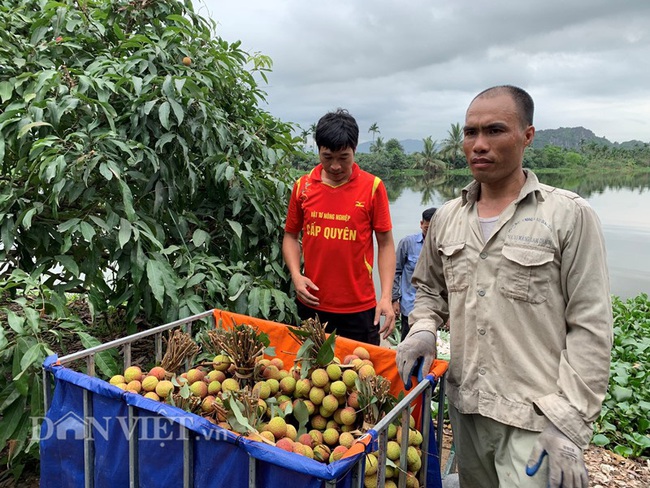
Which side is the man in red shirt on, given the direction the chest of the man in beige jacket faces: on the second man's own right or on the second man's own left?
on the second man's own right

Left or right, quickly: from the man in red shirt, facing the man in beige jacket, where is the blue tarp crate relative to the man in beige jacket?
right

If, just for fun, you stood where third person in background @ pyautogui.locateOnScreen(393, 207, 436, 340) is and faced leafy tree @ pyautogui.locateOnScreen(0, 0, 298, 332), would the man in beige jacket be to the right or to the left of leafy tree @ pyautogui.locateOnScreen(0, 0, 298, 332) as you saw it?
left

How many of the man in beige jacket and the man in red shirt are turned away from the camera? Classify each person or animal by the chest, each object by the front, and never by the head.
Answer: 0

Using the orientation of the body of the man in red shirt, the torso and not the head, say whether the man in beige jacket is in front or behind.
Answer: in front

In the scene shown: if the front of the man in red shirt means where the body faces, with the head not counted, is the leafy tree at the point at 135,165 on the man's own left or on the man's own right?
on the man's own right

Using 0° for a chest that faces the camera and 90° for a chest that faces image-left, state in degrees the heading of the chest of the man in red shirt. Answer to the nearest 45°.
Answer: approximately 0°

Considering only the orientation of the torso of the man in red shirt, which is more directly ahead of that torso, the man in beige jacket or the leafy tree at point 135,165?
the man in beige jacket

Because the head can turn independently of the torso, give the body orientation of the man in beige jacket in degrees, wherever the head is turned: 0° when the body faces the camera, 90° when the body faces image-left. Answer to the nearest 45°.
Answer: approximately 45°

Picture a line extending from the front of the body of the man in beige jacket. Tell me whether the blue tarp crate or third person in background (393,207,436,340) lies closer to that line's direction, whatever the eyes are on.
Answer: the blue tarp crate
